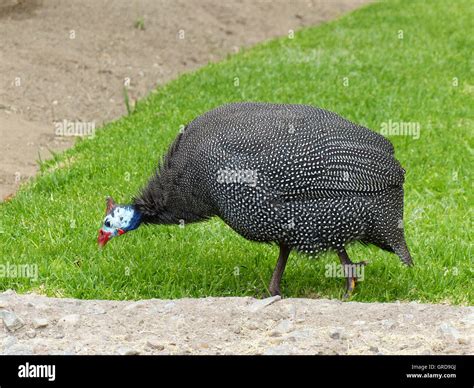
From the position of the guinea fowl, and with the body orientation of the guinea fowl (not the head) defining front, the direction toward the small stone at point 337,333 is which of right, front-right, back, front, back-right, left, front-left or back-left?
left

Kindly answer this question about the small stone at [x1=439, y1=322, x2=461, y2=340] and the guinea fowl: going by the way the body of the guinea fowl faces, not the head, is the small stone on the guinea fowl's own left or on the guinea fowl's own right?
on the guinea fowl's own left

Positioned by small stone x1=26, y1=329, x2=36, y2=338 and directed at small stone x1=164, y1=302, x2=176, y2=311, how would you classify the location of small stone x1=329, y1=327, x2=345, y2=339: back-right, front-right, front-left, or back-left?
front-right

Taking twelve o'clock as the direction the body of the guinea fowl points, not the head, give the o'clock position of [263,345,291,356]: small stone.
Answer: The small stone is roughly at 9 o'clock from the guinea fowl.

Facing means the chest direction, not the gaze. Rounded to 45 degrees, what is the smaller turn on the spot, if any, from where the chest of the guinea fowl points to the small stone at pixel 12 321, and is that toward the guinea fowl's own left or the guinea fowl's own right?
approximately 45° to the guinea fowl's own left

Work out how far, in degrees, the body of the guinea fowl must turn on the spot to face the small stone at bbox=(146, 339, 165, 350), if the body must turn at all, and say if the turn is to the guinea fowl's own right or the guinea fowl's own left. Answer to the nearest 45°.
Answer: approximately 45° to the guinea fowl's own left

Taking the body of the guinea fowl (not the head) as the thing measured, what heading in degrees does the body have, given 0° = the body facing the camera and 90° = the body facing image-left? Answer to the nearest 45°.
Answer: approximately 90°

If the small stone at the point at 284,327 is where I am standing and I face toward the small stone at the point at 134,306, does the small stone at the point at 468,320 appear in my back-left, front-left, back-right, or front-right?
back-right

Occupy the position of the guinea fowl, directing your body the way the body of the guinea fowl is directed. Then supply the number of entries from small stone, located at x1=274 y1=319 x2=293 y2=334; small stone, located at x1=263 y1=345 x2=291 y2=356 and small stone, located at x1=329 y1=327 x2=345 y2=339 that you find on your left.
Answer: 3

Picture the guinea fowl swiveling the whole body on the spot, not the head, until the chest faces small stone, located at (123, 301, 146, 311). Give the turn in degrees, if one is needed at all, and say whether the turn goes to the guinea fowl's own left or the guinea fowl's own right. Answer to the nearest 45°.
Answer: approximately 45° to the guinea fowl's own left

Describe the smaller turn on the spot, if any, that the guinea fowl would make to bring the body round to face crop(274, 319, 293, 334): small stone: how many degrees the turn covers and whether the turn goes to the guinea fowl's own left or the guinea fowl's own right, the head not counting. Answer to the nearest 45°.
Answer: approximately 90° to the guinea fowl's own left

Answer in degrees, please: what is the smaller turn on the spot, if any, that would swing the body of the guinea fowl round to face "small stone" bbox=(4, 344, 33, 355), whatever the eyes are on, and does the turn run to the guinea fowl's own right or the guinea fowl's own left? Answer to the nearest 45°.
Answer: approximately 45° to the guinea fowl's own left

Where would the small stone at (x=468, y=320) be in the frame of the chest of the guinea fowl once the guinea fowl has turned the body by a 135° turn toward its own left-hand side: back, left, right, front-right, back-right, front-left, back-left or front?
front

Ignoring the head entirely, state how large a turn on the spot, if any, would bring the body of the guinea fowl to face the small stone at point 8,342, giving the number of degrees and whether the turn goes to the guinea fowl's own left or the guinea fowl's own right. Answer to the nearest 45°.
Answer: approximately 45° to the guinea fowl's own left
